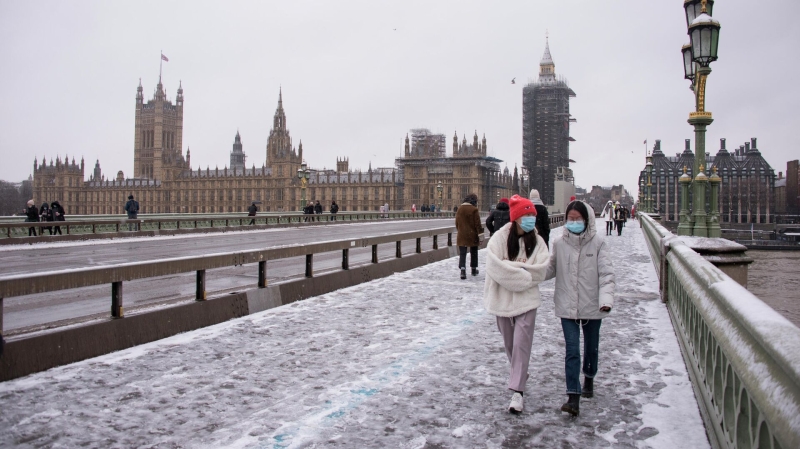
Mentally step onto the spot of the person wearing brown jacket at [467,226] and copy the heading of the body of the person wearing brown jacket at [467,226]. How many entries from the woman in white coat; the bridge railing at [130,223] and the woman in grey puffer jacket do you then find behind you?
2

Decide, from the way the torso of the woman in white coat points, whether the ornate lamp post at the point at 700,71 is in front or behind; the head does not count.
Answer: behind

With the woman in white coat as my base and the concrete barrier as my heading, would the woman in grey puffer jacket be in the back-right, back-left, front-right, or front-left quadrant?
back-right

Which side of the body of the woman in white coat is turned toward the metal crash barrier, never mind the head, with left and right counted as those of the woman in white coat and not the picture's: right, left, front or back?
right

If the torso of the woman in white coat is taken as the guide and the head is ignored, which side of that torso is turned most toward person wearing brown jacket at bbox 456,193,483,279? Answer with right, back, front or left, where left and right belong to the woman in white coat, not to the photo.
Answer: back

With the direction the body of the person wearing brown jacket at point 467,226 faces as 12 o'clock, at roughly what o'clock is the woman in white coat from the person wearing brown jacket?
The woman in white coat is roughly at 6 o'clock from the person wearing brown jacket.

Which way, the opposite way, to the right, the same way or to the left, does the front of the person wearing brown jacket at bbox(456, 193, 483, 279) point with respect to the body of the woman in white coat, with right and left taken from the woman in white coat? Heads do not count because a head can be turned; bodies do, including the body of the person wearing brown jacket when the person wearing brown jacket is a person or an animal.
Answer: the opposite way

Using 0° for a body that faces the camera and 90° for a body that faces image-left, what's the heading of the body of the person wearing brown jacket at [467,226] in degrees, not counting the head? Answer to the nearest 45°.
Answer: approximately 180°

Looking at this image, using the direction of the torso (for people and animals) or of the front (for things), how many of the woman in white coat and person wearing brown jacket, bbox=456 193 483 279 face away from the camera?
1

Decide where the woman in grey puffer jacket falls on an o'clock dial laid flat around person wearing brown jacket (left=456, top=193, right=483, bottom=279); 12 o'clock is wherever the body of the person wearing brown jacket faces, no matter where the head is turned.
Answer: The woman in grey puffer jacket is roughly at 6 o'clock from the person wearing brown jacket.

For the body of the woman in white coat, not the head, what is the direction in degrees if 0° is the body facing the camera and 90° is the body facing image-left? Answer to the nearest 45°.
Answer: approximately 0°
